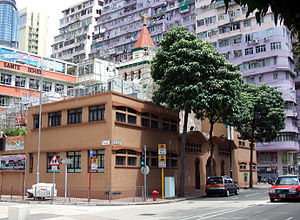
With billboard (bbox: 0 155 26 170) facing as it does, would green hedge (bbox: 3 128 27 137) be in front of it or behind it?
behind

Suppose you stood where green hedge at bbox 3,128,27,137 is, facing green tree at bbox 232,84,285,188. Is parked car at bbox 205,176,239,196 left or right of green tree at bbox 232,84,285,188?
right

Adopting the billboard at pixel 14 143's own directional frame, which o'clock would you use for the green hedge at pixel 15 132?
The green hedge is roughly at 6 o'clock from the billboard.
